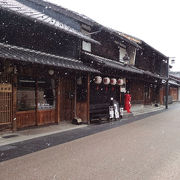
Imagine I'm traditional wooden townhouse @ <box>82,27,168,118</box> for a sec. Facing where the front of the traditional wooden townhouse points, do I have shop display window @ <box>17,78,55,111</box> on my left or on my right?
on my right

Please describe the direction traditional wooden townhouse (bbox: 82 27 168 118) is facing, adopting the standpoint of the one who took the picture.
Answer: facing the viewer and to the right of the viewer

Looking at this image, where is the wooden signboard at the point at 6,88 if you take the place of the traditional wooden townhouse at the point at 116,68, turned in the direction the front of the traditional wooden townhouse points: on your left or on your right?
on your right
